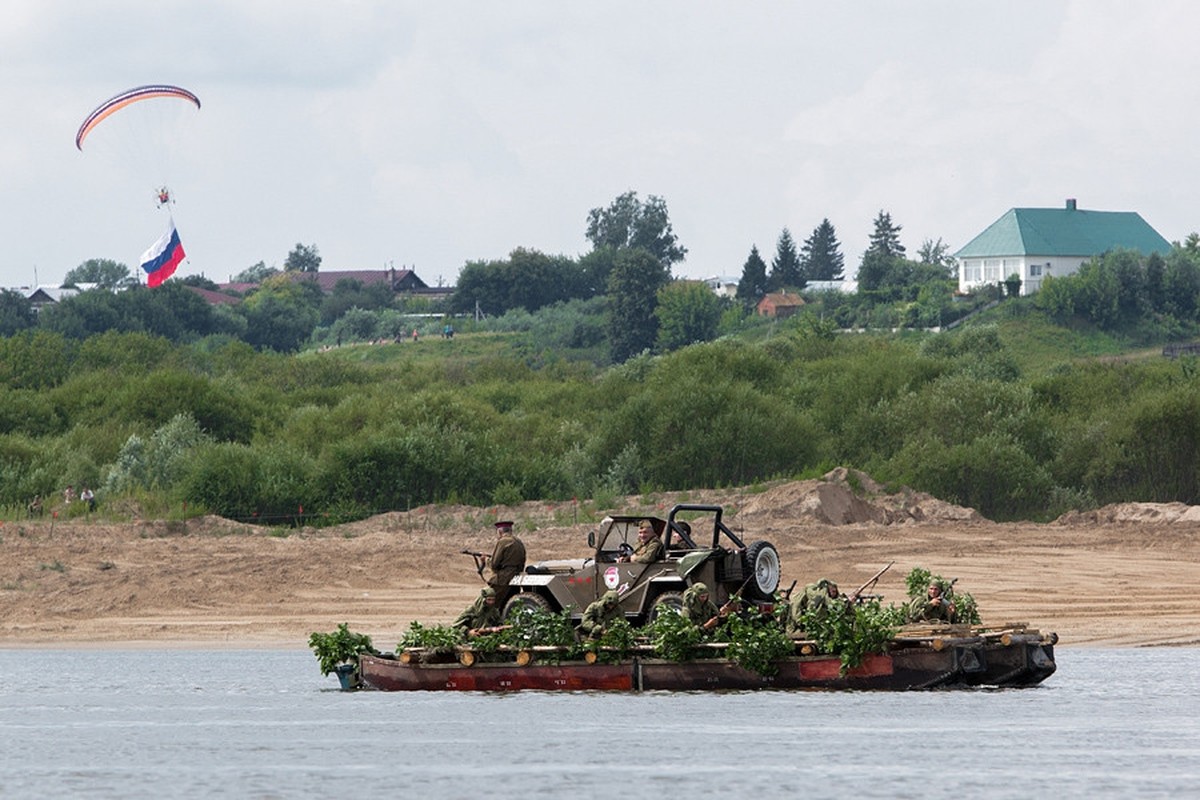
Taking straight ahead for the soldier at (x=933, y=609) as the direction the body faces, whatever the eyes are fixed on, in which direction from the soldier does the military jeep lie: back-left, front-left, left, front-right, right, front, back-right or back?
right

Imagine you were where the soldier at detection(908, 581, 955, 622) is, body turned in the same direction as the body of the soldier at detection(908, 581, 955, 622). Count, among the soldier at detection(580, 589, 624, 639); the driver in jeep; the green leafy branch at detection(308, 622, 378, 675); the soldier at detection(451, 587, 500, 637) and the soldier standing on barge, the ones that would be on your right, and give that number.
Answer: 5

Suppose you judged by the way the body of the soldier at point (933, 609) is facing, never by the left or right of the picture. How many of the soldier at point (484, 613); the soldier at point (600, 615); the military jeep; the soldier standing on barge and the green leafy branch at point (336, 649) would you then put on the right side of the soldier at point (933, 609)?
5

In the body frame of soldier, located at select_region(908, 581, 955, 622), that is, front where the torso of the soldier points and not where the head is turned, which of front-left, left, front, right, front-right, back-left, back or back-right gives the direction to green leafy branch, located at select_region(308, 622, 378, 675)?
right

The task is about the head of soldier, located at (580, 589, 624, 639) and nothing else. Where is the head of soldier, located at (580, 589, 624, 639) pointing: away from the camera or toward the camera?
toward the camera

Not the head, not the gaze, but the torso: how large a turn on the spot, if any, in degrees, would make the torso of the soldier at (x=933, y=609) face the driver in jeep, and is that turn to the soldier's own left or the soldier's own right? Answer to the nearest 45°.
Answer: approximately 90° to the soldier's own right

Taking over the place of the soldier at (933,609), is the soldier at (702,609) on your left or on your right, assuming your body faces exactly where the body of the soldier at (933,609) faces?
on your right

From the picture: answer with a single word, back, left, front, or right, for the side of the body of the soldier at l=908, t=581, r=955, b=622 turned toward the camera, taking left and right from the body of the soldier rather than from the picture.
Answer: front

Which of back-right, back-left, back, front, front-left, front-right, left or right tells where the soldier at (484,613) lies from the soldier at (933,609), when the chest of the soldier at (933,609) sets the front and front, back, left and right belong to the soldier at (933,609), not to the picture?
right

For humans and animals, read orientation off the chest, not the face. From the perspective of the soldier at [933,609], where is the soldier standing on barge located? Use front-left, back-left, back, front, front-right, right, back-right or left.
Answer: right

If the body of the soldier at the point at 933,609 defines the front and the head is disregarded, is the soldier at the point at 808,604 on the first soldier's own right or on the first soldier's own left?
on the first soldier's own right
